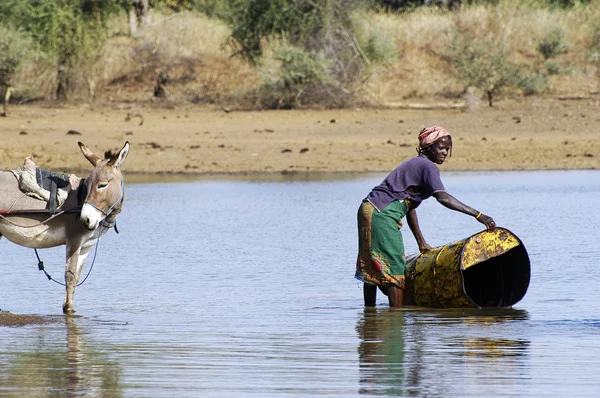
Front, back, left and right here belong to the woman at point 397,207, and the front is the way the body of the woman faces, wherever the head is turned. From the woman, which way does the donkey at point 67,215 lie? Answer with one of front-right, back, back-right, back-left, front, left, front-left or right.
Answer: back

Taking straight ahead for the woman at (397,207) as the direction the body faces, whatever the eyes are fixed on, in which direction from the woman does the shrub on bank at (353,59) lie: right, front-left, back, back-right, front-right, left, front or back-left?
left

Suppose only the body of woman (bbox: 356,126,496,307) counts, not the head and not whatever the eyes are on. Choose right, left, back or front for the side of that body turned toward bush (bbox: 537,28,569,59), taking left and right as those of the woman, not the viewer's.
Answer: left

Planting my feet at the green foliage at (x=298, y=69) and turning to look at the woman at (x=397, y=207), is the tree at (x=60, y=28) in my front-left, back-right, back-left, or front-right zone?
back-right

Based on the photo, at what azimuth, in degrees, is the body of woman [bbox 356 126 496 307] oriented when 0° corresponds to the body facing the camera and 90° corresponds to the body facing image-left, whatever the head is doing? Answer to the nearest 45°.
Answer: approximately 270°

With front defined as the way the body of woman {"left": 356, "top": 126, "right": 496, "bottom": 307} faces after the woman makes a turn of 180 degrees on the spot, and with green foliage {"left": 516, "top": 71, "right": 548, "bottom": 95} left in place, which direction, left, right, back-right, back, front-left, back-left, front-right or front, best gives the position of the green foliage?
right

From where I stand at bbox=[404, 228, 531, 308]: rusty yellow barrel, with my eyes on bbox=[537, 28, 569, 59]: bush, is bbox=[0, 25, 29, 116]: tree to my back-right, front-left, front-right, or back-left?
front-left

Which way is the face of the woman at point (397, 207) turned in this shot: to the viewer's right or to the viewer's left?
to the viewer's right

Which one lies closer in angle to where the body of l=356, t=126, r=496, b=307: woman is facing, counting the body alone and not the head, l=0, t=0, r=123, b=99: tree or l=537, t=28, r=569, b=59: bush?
the bush

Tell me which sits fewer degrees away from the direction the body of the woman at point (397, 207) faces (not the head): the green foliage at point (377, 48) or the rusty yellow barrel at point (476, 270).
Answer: the rusty yellow barrel

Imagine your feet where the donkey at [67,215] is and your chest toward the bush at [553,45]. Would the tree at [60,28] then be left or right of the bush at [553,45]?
left

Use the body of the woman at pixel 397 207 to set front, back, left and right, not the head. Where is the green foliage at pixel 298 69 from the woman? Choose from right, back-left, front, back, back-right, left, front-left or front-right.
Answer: left
